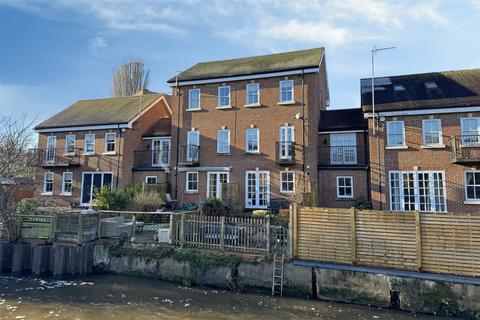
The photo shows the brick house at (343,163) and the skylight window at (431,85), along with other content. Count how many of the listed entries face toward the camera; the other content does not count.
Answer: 2

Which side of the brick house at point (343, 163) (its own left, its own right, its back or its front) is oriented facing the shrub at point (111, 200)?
right

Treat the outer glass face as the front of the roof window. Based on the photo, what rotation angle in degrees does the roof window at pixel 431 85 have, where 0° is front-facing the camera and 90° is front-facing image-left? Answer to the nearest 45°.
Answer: approximately 0°

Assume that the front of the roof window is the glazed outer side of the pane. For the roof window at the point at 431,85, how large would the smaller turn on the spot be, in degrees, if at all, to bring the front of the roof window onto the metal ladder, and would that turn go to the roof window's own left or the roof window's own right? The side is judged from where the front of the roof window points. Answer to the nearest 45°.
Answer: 0° — it already faces it
